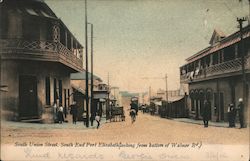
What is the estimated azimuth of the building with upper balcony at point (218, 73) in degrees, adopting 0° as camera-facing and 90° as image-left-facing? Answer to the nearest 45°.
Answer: approximately 45°

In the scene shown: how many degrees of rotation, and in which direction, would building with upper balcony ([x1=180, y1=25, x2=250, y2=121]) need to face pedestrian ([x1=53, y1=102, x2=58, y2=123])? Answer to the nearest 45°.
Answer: approximately 45° to its right
